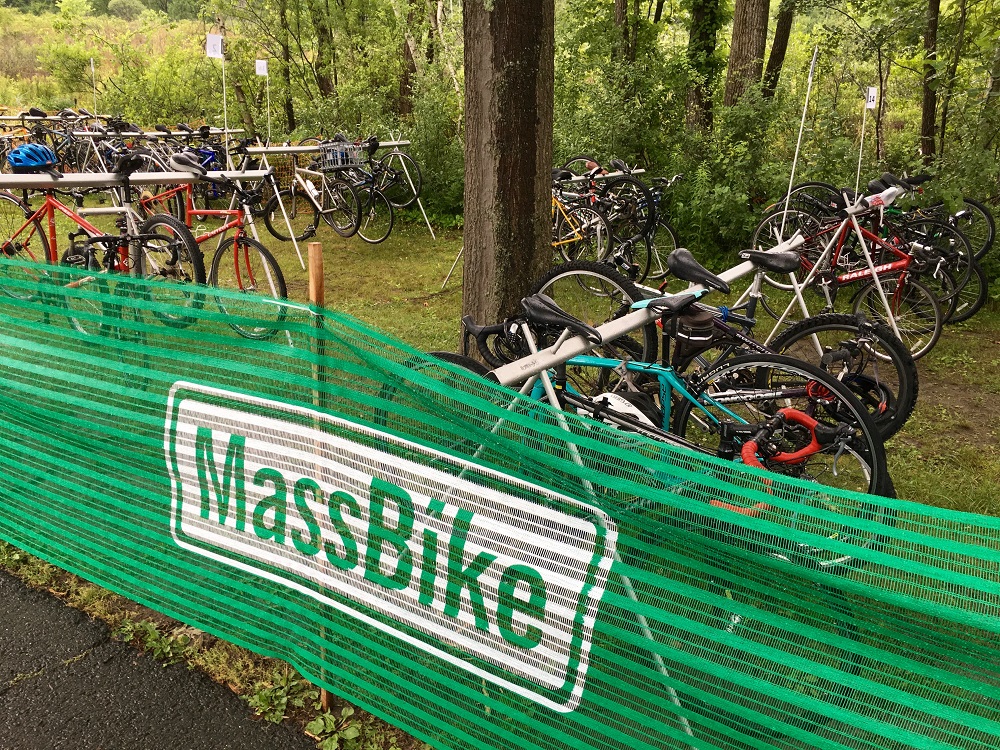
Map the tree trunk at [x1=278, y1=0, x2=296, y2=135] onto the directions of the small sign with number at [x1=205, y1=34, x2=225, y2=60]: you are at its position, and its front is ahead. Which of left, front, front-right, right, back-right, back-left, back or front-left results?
back

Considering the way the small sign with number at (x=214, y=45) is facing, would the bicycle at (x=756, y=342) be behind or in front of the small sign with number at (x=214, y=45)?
in front

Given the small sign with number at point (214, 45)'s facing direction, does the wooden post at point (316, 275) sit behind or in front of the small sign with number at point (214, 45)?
in front

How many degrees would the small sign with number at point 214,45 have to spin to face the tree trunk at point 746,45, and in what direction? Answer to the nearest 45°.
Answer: approximately 90° to its left

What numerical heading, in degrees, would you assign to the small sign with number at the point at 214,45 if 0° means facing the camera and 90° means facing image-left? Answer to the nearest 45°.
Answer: approximately 0°

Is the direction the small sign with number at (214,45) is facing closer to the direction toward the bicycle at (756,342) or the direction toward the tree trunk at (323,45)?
the bicycle
